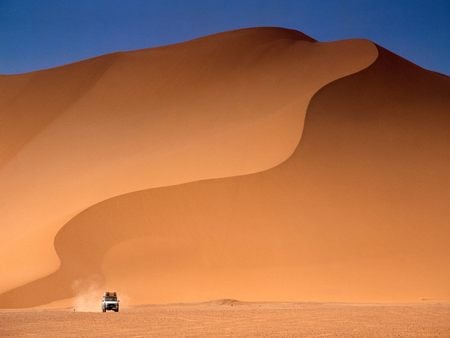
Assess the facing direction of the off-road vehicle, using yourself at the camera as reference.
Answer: facing the viewer
